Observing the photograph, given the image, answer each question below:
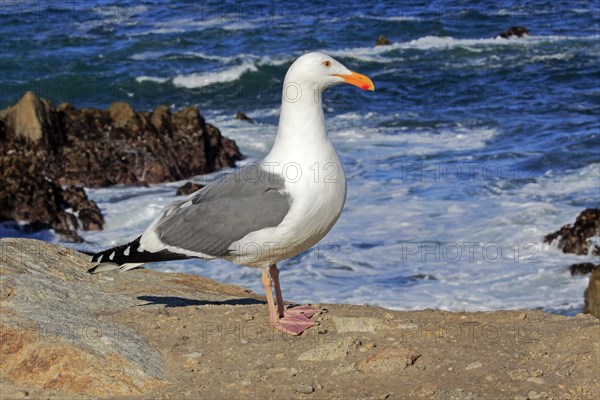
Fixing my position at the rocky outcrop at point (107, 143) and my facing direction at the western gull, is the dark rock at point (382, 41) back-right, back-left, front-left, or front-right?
back-left

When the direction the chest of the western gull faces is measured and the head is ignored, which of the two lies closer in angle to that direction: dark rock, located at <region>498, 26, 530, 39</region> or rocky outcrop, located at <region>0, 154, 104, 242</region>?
the dark rock

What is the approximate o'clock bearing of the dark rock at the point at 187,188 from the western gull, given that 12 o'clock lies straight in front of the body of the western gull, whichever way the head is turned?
The dark rock is roughly at 9 o'clock from the western gull.

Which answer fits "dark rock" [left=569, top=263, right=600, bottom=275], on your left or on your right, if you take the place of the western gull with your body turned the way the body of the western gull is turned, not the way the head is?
on your left

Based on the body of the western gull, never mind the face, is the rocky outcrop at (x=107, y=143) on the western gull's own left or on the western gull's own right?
on the western gull's own left

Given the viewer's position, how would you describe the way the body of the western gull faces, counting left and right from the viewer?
facing to the right of the viewer

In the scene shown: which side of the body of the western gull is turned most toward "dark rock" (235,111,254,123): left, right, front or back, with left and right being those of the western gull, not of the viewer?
left

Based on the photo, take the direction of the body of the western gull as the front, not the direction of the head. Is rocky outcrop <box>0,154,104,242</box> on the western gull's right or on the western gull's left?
on the western gull's left
